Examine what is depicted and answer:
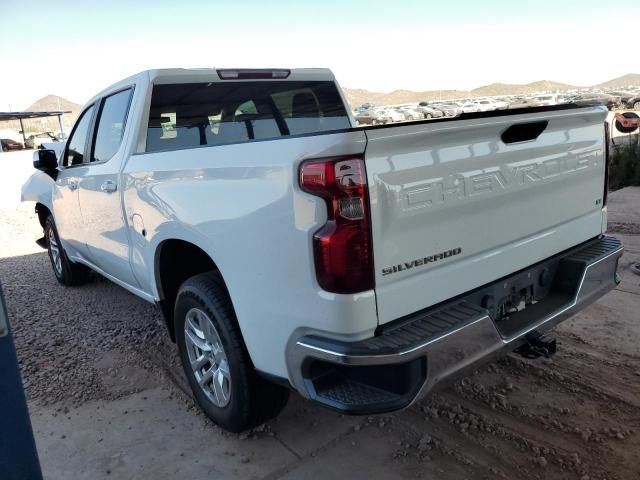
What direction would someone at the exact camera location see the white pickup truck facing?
facing away from the viewer and to the left of the viewer

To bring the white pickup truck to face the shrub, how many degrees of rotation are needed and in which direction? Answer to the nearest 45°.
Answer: approximately 90° to its right

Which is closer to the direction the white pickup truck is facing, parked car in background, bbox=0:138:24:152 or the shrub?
the parked car in background

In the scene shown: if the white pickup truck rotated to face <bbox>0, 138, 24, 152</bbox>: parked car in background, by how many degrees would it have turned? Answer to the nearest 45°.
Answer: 0° — it already faces it
